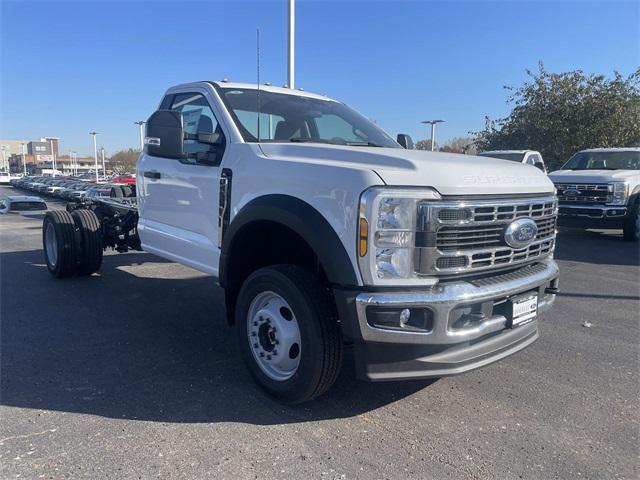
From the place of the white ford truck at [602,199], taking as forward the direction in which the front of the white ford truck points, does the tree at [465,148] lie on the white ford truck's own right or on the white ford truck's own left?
on the white ford truck's own right

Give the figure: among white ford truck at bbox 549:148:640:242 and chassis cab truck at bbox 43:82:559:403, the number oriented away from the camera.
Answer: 0

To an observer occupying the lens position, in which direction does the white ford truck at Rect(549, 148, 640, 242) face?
facing the viewer and to the left of the viewer

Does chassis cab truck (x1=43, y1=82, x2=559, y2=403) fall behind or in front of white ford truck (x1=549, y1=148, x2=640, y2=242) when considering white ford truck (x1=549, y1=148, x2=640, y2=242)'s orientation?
in front

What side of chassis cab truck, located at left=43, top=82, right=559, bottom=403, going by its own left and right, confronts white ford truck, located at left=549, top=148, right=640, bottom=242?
left

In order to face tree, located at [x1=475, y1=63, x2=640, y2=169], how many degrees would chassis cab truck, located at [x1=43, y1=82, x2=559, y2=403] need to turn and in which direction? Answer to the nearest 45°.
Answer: approximately 90° to its left

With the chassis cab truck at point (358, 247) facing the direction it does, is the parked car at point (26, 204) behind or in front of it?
behind

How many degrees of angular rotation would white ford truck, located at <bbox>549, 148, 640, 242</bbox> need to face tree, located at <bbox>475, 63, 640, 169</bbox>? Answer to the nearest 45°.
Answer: approximately 135° to its right

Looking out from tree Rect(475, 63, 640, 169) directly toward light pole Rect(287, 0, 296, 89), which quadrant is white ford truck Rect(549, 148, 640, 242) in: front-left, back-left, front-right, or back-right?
front-left
